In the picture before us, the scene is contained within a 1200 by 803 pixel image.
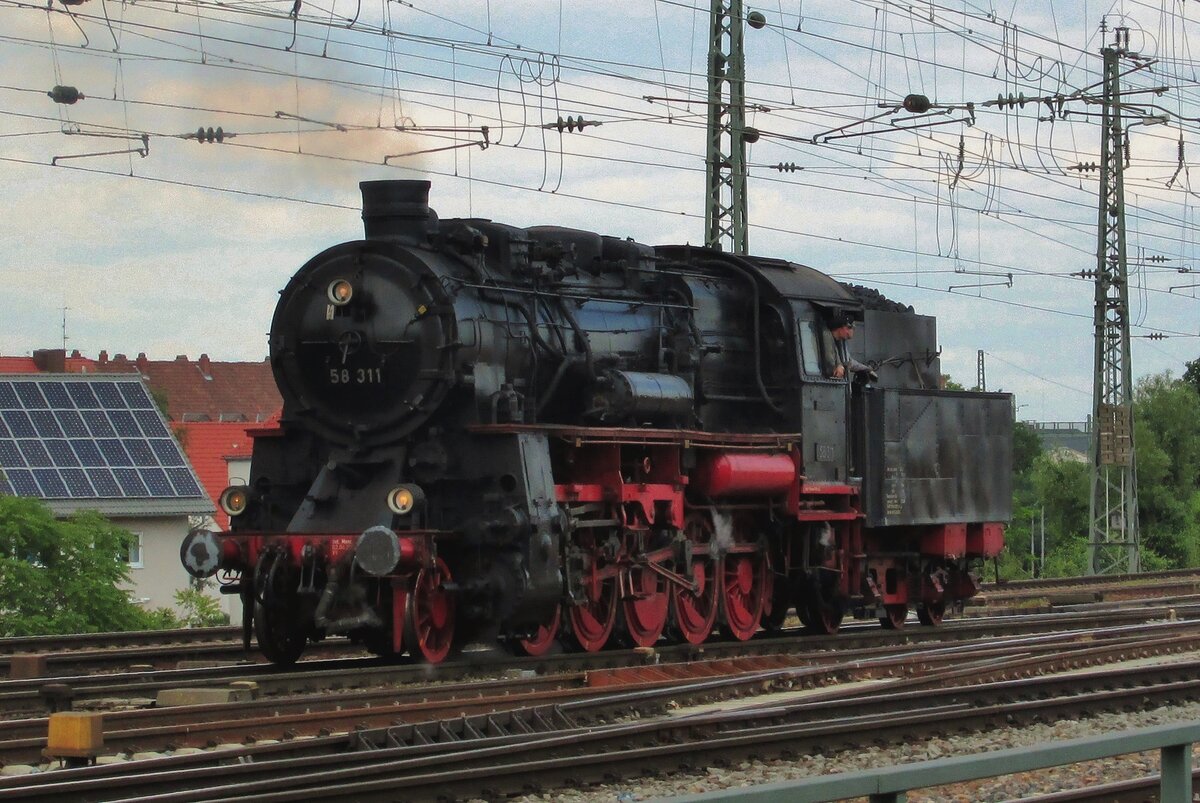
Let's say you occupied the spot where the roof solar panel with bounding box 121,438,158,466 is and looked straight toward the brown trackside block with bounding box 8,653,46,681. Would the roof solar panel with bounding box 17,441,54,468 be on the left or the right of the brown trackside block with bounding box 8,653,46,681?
right

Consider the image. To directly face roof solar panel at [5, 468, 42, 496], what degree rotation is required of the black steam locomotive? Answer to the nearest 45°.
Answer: approximately 90° to its right

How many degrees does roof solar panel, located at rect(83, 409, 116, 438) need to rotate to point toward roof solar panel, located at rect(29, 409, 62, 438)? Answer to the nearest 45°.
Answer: approximately 45° to its right

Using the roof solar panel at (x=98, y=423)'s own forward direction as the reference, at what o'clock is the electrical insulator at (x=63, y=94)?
The electrical insulator is roughly at 12 o'clock from the roof solar panel.

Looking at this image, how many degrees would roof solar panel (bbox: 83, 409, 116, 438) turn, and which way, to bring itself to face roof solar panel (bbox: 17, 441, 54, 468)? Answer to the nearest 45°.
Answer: approximately 45° to its right

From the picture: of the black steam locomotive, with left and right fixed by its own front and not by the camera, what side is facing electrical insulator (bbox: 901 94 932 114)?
back

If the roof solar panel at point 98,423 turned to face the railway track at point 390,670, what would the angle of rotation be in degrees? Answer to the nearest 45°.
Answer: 0° — it already faces it

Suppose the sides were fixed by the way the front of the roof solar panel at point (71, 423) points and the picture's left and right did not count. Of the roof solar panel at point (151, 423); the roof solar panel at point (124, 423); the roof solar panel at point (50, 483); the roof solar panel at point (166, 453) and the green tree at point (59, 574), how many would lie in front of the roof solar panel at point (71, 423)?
2

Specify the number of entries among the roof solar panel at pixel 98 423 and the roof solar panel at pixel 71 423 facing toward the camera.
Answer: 2

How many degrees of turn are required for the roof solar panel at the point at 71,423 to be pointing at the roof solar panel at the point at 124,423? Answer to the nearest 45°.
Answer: approximately 135° to its left

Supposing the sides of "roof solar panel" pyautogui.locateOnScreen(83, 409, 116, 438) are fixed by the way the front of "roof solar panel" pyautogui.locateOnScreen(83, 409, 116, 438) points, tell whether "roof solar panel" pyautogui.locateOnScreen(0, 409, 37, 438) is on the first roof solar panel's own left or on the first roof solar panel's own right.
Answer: on the first roof solar panel's own right
